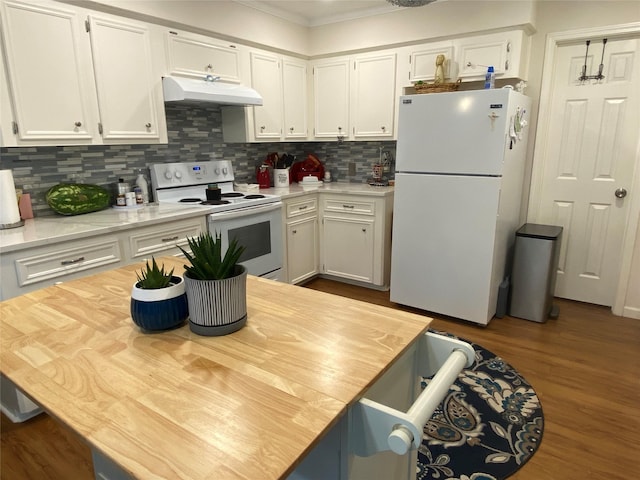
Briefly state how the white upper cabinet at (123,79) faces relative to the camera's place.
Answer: facing the viewer and to the right of the viewer

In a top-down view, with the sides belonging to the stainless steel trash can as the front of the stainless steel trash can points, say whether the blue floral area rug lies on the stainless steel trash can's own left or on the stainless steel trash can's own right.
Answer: on the stainless steel trash can's own right

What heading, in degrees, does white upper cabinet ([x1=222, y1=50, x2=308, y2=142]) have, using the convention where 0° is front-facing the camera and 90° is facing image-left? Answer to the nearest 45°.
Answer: approximately 315°

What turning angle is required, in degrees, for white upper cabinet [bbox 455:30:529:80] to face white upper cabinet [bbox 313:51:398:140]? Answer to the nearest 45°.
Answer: approximately 45° to its right

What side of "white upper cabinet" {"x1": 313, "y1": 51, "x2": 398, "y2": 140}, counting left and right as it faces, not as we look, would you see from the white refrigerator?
left
